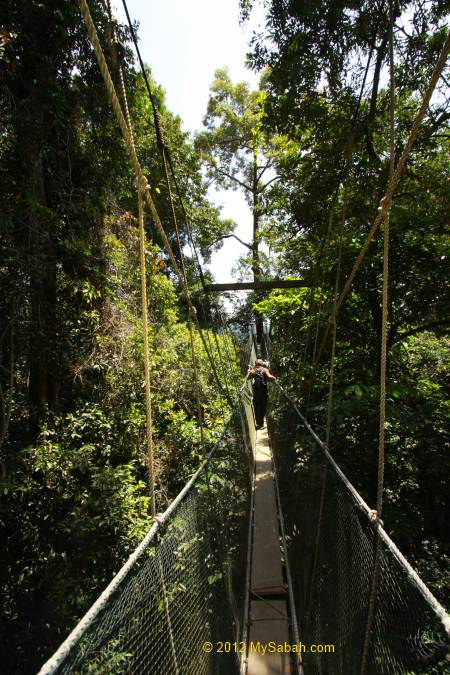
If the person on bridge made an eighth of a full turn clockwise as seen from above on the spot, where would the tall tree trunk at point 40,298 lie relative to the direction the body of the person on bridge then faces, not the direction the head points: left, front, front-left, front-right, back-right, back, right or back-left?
back

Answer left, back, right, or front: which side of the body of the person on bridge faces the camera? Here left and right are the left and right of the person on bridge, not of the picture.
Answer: back
